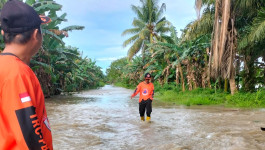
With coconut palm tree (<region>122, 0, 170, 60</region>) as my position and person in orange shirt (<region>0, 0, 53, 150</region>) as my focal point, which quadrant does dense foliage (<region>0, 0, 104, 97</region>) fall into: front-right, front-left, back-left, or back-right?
front-right

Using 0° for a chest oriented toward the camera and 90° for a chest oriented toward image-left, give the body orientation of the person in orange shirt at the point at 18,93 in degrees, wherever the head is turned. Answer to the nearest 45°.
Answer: approximately 225°

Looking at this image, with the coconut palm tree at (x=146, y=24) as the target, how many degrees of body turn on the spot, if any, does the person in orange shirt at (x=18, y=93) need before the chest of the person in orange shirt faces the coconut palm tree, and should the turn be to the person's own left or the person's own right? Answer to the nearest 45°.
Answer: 0° — they already face it

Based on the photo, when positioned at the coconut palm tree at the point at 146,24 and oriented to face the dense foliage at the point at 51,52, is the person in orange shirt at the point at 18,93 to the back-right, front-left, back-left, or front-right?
front-left

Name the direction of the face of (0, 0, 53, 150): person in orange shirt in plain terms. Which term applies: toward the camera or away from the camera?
away from the camera

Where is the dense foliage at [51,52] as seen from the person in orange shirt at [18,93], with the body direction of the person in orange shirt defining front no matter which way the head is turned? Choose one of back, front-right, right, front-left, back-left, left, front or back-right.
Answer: front-left
